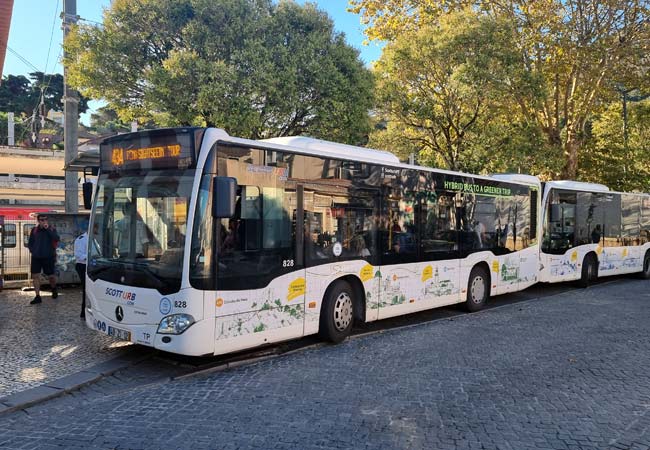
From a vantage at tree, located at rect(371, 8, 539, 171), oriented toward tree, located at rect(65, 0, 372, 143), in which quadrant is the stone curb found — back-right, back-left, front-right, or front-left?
front-left

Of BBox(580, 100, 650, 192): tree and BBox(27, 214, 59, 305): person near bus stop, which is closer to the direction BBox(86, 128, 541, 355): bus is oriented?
the person near bus stop

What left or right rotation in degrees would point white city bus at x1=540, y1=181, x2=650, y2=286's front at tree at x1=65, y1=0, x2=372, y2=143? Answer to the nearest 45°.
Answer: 0° — it already faces it

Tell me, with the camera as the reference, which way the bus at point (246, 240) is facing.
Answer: facing the viewer and to the left of the viewer

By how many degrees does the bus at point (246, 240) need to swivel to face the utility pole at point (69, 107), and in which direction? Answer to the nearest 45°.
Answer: approximately 90° to its right

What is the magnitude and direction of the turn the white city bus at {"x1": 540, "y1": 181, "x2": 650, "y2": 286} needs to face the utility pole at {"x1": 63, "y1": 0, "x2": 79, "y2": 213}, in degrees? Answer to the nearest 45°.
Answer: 0° — it already faces it

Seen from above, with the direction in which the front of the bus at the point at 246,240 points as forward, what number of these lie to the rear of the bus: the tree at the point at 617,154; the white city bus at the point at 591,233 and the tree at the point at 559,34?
3

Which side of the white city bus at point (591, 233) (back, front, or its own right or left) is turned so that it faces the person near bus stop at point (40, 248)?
front

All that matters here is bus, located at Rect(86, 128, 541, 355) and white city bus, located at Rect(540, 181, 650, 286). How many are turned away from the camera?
0

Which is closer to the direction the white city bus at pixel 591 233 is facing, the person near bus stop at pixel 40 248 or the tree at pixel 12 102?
the person near bus stop

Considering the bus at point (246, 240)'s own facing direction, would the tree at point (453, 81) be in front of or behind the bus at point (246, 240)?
behind

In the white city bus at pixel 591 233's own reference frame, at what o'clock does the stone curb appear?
The stone curb is roughly at 11 o'clock from the white city bus.

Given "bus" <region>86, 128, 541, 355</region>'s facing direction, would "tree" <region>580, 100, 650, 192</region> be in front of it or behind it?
behind

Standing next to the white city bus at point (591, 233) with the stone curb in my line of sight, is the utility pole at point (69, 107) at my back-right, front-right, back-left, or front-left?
front-right
